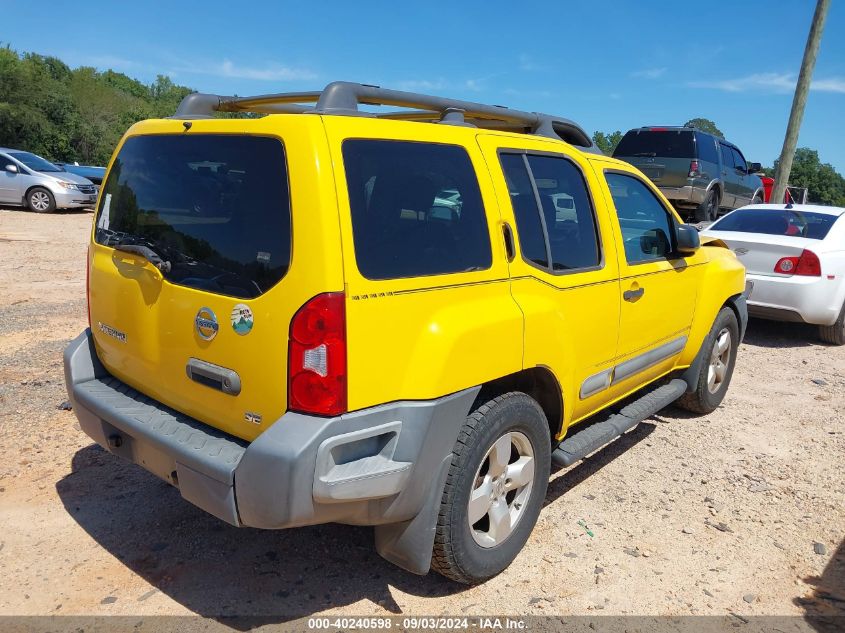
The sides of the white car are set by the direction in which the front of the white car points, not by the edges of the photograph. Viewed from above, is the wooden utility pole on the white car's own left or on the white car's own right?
on the white car's own left

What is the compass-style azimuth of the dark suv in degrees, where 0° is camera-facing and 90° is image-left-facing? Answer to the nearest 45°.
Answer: approximately 225°

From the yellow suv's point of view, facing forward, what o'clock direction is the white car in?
The white car is roughly at 12 o'clock from the yellow suv.

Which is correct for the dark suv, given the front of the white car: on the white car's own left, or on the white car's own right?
on the white car's own left

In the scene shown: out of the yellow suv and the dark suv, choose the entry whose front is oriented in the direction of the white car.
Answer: the yellow suv

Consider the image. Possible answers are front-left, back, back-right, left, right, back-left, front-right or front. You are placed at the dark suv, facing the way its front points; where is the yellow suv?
back-right

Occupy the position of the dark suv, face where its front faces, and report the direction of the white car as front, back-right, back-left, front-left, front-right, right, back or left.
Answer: back-right

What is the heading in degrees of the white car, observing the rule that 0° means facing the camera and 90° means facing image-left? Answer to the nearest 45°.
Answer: approximately 225°

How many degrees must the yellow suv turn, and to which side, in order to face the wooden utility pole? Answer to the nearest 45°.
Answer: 0° — it already faces it

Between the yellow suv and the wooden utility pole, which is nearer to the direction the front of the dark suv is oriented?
the wooden utility pole

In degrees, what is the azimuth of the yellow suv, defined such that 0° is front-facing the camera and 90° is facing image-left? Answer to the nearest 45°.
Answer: approximately 225°

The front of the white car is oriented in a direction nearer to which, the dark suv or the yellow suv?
the dark suv
